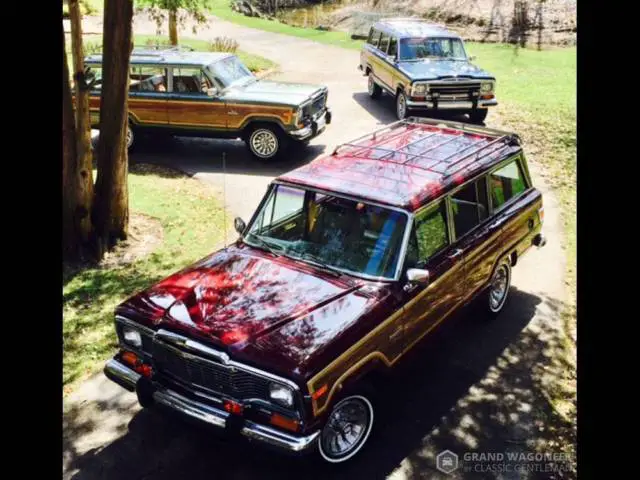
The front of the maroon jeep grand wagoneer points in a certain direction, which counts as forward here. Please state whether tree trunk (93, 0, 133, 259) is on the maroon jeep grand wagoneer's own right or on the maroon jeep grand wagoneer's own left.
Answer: on the maroon jeep grand wagoneer's own right

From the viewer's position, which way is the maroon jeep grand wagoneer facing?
facing the viewer and to the left of the viewer

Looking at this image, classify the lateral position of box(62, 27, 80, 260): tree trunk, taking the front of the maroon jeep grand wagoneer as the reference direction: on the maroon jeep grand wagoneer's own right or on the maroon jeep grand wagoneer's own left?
on the maroon jeep grand wagoneer's own right

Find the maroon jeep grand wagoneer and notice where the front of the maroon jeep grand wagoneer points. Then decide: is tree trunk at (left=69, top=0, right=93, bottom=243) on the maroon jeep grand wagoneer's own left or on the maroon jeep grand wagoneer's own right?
on the maroon jeep grand wagoneer's own right
